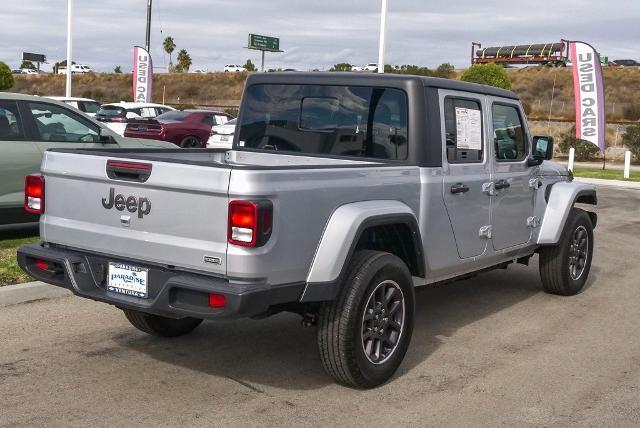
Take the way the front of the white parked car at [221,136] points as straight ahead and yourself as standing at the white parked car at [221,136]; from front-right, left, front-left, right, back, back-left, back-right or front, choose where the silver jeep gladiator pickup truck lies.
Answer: back-right

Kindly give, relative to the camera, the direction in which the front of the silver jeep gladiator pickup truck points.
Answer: facing away from the viewer and to the right of the viewer

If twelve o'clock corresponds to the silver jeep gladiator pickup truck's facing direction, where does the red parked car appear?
The red parked car is roughly at 10 o'clock from the silver jeep gladiator pickup truck.

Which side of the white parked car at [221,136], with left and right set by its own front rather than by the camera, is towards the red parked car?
left

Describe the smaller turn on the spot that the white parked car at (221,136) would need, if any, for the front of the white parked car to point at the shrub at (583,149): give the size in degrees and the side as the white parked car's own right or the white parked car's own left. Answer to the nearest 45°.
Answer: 0° — it already faces it

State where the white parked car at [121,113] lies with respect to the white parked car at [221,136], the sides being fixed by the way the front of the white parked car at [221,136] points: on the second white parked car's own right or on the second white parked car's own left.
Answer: on the second white parked car's own left

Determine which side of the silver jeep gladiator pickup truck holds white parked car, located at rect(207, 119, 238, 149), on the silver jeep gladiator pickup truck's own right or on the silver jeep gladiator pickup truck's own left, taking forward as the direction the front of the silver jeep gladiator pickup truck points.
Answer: on the silver jeep gladiator pickup truck's own left

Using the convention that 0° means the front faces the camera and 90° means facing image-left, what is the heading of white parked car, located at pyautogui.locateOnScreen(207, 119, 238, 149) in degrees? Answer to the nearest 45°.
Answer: approximately 225°

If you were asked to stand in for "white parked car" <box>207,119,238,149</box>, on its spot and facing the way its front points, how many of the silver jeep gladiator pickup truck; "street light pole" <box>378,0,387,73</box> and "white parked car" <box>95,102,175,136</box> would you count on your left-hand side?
1

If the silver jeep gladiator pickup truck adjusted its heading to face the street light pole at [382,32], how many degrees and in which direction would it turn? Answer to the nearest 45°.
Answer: approximately 45° to its left
